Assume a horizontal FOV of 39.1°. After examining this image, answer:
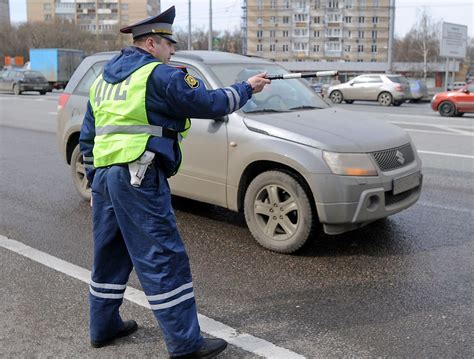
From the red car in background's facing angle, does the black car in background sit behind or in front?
in front

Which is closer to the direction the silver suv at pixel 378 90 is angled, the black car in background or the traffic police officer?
the black car in background

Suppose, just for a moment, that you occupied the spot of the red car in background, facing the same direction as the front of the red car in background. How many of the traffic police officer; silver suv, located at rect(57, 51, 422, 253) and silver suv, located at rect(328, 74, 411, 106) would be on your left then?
2

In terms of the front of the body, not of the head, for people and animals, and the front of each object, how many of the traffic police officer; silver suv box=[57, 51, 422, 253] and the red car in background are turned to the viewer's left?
1

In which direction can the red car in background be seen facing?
to the viewer's left

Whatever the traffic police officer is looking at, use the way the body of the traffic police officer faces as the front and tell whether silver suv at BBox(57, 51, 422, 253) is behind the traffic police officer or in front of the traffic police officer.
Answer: in front

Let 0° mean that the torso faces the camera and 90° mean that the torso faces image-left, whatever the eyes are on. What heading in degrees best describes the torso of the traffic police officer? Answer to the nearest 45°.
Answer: approximately 225°

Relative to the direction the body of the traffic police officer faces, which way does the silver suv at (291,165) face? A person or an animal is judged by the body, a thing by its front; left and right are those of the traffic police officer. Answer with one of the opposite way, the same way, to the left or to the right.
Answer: to the right

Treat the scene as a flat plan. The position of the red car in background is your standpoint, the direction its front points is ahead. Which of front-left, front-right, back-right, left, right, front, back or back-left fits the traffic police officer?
left

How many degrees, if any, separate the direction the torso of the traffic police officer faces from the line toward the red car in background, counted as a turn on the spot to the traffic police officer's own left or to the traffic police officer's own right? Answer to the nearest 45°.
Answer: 0° — they already face it

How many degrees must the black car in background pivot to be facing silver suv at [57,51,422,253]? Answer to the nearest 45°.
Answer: approximately 135° to its left

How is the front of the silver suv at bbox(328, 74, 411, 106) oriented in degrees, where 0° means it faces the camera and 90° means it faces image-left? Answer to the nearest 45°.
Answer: approximately 135°
